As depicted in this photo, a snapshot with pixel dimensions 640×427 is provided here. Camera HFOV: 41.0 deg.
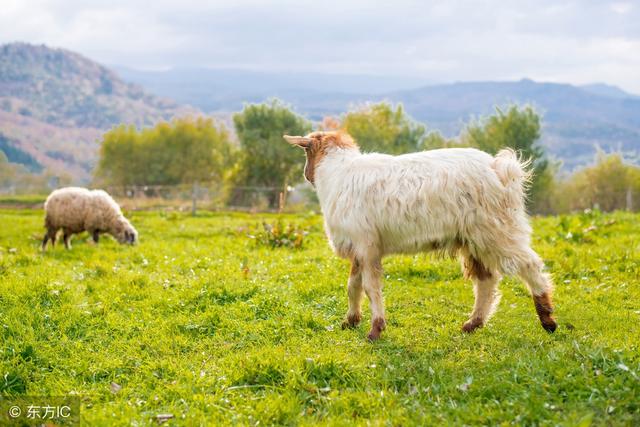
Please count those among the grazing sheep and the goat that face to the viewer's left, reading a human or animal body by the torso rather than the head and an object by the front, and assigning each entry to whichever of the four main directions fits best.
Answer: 1

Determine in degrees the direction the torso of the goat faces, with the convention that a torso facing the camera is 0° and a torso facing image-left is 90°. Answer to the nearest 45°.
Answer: approximately 90°

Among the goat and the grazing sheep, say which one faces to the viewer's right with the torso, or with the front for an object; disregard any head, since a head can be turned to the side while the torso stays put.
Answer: the grazing sheep

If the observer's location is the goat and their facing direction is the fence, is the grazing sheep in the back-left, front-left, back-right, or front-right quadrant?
front-left

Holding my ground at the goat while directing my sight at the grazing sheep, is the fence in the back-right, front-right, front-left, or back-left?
front-right

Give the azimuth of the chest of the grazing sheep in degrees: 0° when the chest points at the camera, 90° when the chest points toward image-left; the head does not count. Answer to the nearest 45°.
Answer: approximately 270°

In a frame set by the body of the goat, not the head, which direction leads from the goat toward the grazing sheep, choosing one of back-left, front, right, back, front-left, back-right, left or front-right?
front-right

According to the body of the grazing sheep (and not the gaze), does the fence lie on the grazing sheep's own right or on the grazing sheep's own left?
on the grazing sheep's own left
